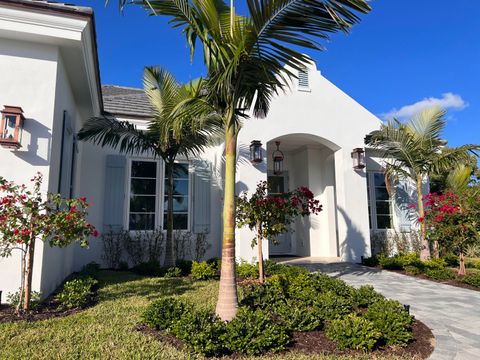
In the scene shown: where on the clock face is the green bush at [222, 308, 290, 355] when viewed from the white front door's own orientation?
The green bush is roughly at 12 o'clock from the white front door.

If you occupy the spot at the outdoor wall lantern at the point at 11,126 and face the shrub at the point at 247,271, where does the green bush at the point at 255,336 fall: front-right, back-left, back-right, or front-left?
front-right

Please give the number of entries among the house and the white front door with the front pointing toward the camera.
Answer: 2

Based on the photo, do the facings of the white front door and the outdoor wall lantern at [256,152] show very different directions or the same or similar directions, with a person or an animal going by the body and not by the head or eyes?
same or similar directions

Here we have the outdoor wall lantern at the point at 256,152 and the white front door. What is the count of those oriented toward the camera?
2

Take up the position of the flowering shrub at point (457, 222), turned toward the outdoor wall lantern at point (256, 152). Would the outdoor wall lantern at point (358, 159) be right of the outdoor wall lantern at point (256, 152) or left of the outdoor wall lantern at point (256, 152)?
right

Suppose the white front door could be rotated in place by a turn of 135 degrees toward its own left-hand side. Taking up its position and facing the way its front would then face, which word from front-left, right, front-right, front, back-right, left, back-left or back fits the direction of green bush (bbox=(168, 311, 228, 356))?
back-right

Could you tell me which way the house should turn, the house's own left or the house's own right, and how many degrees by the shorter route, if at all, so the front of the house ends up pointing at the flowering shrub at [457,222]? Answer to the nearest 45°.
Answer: approximately 90° to the house's own left

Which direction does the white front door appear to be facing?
toward the camera

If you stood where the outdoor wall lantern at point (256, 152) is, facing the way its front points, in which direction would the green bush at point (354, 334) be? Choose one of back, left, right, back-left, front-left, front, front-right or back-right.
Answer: front

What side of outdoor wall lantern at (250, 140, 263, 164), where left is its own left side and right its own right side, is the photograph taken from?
front

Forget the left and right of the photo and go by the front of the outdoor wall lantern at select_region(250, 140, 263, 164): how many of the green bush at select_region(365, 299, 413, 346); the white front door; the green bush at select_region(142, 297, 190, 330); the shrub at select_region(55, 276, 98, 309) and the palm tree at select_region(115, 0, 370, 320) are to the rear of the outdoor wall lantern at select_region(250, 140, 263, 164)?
1

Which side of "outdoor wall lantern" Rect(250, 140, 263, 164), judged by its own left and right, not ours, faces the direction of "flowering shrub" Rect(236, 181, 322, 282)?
front

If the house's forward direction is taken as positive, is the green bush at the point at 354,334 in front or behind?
in front

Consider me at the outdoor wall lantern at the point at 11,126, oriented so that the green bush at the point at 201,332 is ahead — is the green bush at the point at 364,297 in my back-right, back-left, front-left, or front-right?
front-left

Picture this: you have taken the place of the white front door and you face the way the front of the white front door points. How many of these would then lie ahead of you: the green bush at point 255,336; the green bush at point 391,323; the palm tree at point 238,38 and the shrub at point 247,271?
4

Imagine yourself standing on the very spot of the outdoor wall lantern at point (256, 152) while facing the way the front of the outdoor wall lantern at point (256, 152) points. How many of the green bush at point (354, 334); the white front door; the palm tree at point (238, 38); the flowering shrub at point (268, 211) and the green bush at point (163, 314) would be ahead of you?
4

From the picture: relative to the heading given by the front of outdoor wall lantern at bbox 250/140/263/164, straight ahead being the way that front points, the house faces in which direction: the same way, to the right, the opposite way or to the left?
the same way

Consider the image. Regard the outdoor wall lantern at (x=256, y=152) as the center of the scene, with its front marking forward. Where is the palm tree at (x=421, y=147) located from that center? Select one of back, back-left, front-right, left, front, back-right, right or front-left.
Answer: left
